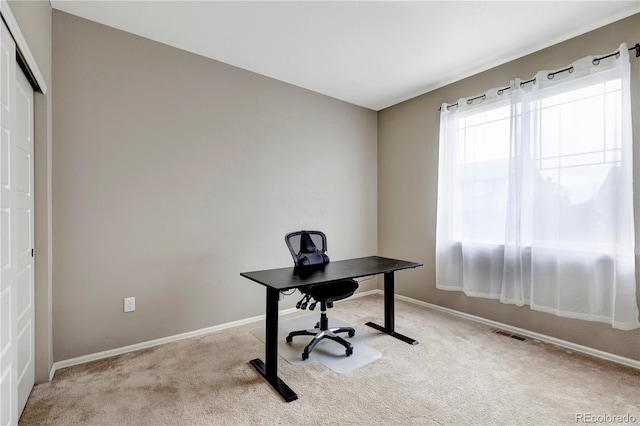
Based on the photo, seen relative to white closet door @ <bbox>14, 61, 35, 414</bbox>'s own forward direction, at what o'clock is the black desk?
The black desk is roughly at 1 o'clock from the white closet door.

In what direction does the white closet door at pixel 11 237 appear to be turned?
to the viewer's right

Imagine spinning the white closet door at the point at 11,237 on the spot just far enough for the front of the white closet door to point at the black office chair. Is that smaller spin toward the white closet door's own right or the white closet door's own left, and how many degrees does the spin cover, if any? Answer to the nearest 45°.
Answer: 0° — it already faces it

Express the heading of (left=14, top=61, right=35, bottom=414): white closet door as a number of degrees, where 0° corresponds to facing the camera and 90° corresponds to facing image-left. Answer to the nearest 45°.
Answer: approximately 270°
